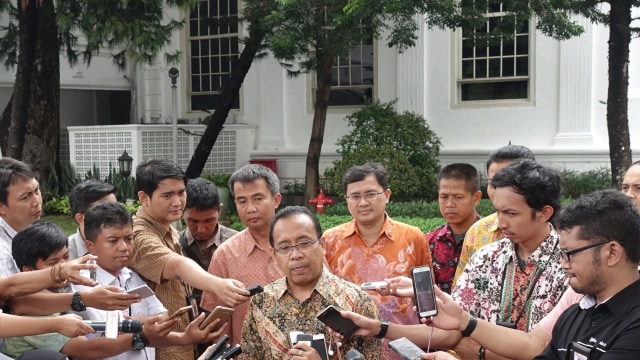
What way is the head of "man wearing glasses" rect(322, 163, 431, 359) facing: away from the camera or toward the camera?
toward the camera

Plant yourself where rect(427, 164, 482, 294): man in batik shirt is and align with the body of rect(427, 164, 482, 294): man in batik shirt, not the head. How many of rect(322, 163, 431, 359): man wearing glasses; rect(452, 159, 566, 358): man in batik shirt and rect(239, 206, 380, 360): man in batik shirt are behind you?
0

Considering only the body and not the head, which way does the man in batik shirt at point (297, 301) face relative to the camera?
toward the camera

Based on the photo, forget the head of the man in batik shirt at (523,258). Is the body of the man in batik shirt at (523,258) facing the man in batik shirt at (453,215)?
no

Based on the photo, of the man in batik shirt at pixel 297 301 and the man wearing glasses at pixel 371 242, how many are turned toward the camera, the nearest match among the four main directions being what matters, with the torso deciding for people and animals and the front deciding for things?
2

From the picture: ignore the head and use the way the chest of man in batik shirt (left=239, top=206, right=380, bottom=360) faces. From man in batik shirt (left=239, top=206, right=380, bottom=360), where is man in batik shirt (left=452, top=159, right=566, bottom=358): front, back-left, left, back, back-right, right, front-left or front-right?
left

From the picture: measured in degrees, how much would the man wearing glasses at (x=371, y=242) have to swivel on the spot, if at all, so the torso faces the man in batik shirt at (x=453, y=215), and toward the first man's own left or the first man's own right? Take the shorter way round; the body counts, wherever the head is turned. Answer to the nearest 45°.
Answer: approximately 135° to the first man's own left

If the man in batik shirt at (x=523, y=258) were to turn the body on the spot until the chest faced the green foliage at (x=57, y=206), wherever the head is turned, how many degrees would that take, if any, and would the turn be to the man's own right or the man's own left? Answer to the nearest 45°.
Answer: approximately 90° to the man's own right

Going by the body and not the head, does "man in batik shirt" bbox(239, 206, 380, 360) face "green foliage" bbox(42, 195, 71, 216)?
no

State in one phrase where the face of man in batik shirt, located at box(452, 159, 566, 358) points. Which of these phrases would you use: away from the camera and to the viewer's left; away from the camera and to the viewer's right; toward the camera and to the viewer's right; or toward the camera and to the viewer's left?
toward the camera and to the viewer's left

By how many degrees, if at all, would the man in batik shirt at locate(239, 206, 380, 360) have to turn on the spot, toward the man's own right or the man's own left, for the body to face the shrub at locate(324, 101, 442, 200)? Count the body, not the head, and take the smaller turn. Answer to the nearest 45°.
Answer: approximately 180°

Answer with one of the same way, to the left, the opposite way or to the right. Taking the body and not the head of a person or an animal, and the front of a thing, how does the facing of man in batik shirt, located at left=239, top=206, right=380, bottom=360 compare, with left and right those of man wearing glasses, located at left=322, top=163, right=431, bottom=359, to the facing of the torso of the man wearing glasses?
the same way

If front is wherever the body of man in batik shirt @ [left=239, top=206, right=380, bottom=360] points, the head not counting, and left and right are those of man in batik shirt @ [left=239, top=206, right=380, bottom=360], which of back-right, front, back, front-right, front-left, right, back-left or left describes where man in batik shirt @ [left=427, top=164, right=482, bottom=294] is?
back-left

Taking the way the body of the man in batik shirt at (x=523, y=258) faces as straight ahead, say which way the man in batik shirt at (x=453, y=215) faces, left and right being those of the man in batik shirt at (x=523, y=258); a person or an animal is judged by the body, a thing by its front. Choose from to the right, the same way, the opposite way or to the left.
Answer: the same way

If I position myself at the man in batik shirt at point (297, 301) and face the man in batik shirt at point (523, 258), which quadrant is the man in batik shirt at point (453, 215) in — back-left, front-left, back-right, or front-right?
front-left

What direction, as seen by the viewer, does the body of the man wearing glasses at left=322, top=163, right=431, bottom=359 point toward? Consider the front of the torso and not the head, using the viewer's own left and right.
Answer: facing the viewer

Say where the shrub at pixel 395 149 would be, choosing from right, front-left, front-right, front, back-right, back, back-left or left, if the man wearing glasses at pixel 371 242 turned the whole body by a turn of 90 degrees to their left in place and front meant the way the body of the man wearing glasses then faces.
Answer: left

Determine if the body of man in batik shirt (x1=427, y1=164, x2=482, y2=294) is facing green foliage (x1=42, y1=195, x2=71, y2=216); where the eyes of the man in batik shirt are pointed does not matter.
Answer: no

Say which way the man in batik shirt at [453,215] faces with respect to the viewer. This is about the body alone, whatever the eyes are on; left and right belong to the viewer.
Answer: facing the viewer and to the left of the viewer

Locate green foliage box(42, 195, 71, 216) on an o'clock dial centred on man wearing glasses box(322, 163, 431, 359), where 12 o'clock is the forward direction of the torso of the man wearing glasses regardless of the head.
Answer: The green foliage is roughly at 5 o'clock from the man wearing glasses.
